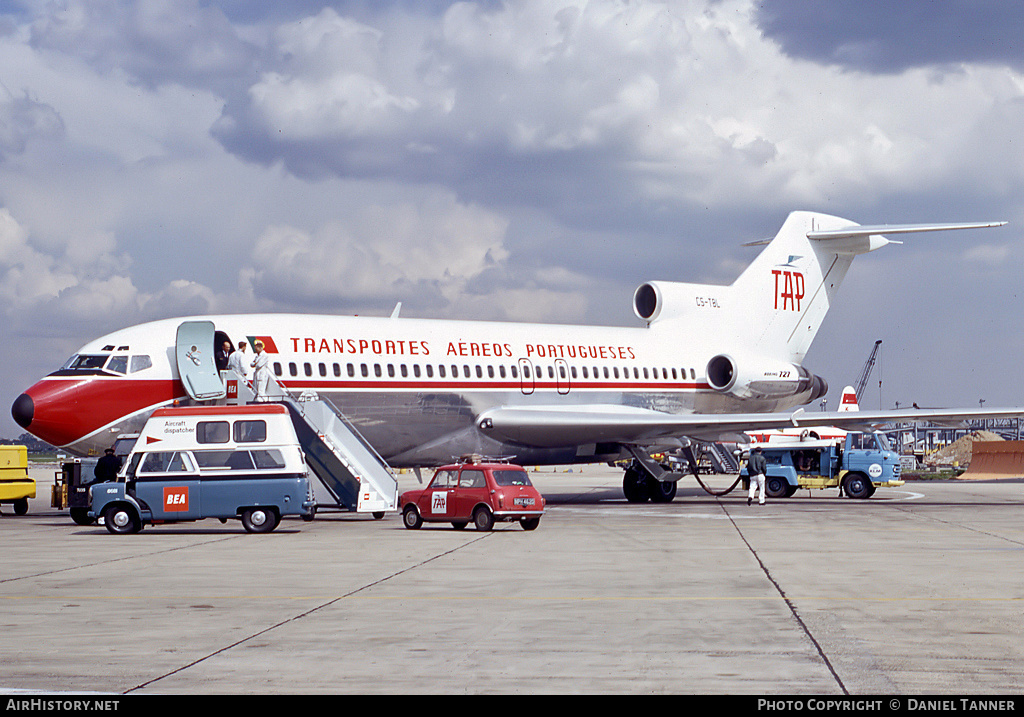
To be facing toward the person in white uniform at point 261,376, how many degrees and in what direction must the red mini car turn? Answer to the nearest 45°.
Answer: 0° — it already faces them

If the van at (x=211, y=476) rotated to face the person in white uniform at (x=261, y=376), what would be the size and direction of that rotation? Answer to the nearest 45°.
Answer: approximately 90° to its right

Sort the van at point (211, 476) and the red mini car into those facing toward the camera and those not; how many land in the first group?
0

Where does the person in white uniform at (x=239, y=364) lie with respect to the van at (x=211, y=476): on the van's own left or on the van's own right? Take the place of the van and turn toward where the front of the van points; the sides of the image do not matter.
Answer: on the van's own right

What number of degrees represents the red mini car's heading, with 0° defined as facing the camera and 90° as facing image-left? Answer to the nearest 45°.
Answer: approximately 135°

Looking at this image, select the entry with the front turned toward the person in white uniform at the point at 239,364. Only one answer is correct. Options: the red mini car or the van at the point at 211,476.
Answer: the red mini car

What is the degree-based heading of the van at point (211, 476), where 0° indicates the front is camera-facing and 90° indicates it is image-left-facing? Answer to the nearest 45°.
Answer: approximately 90°

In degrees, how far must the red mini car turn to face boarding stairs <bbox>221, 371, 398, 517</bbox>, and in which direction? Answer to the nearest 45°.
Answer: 0° — it already faces it

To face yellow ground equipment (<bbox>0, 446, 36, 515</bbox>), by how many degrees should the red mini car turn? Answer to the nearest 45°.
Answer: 0° — it already faces it

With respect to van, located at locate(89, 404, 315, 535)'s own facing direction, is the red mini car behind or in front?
behind

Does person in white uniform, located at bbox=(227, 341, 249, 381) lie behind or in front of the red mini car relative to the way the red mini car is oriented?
in front
